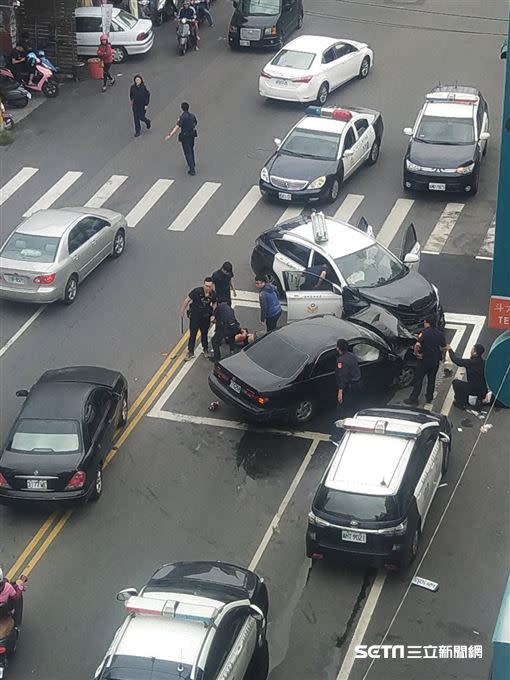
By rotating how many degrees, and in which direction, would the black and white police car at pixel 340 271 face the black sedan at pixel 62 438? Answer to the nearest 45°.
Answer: approximately 90° to its right

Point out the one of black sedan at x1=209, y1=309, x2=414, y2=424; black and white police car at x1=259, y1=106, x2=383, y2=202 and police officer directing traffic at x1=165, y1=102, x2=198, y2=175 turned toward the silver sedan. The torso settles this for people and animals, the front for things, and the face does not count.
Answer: the black and white police car

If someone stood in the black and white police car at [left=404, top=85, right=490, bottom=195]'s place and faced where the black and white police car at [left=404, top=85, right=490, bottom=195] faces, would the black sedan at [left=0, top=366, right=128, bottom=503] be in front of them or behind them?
in front

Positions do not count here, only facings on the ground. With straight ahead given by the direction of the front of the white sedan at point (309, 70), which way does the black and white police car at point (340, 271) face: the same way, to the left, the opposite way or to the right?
to the right

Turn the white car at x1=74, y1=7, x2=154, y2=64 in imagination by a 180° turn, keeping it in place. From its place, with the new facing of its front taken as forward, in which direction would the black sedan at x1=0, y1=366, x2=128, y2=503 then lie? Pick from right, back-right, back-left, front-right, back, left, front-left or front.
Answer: right

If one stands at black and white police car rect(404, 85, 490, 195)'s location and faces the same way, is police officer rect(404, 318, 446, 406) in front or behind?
in front

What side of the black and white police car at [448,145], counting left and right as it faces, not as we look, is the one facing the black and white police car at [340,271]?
front

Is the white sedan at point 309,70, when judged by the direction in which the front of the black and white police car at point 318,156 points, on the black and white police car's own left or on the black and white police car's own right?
on the black and white police car's own right
